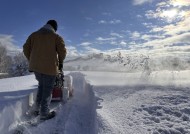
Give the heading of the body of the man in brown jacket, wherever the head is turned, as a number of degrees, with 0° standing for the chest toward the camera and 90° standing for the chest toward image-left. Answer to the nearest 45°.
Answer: approximately 225°
